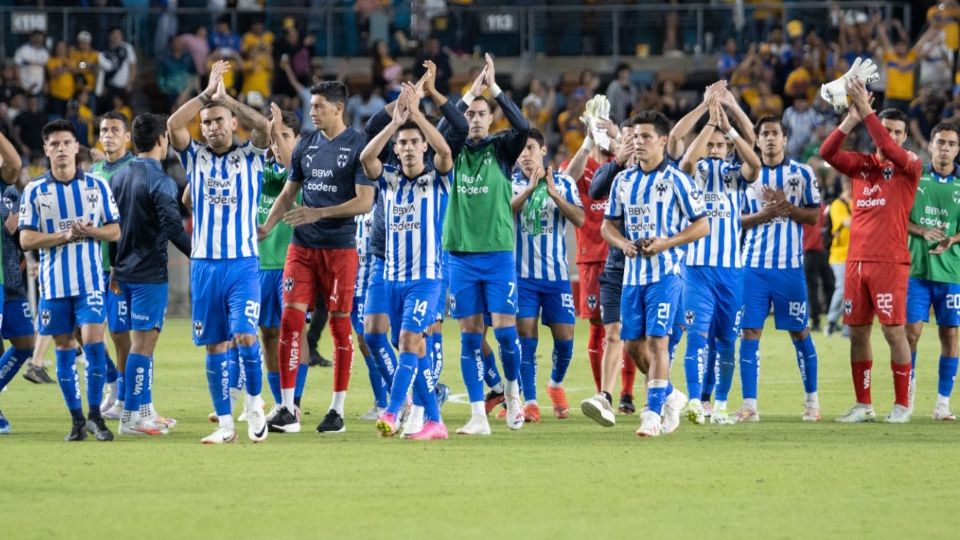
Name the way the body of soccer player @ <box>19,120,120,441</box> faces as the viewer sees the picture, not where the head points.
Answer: toward the camera

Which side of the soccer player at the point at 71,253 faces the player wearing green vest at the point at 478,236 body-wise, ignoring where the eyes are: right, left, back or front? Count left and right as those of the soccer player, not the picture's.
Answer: left

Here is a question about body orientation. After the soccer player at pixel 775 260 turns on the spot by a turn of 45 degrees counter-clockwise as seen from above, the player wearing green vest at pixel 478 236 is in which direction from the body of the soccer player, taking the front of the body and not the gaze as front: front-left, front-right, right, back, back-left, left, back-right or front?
right

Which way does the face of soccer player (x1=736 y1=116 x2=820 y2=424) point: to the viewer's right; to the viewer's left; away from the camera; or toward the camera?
toward the camera

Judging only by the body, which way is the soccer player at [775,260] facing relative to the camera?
toward the camera

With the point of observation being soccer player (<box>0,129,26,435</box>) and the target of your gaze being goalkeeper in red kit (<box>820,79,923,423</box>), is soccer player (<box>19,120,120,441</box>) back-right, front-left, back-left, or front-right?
front-right

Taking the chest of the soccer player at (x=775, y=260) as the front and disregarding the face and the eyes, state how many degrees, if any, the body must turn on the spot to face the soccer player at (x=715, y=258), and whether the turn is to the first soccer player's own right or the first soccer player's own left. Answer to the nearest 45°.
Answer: approximately 45° to the first soccer player's own right

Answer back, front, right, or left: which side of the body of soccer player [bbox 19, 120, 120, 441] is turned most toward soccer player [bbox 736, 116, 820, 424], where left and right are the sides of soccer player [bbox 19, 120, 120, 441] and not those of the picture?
left

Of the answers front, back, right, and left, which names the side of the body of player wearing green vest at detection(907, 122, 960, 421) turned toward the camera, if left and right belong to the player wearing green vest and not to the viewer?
front

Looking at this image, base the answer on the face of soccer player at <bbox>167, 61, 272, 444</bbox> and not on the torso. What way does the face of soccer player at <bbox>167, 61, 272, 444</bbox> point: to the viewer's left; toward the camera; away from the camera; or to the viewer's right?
toward the camera

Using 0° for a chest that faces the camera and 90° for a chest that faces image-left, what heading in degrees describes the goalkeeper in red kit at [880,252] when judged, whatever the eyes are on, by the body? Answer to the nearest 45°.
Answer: approximately 45°

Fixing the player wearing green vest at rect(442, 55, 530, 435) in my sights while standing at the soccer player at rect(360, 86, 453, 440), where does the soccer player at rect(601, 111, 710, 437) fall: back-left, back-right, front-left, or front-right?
front-right

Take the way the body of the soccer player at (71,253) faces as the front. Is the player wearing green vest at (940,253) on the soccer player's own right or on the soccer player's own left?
on the soccer player's own left
